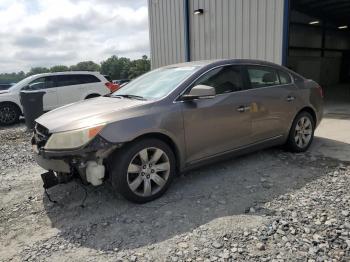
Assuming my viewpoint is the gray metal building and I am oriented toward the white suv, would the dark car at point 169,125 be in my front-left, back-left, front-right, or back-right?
front-left

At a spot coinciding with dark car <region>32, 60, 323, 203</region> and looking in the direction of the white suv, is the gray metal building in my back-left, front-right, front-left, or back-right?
front-right

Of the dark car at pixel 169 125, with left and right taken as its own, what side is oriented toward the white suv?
right

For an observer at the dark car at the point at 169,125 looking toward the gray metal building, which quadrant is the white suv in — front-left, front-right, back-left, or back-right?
front-left

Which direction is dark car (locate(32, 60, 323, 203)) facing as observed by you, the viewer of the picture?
facing the viewer and to the left of the viewer

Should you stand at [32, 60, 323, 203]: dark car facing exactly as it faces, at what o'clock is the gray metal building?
The gray metal building is roughly at 5 o'clock from the dark car.
